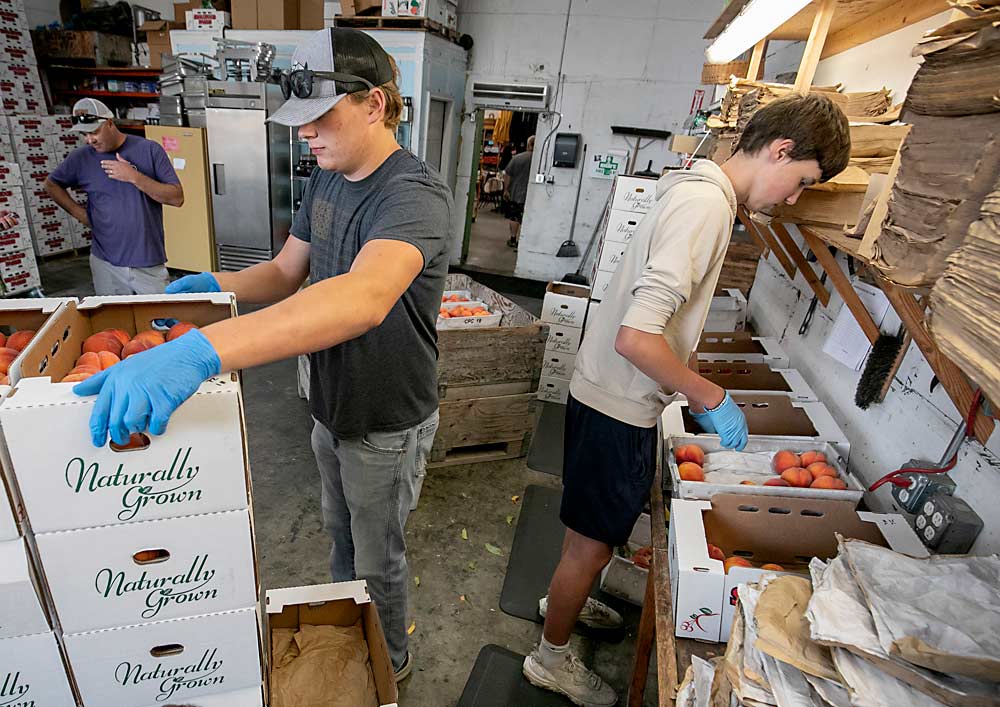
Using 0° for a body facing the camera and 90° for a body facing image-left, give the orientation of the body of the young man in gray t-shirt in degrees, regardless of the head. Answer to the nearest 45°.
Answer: approximately 45°

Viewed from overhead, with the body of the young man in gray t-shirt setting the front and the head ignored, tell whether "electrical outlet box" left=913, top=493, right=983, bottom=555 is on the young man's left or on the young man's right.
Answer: on the young man's left

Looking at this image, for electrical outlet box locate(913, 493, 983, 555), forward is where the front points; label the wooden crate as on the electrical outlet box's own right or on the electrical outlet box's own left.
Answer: on the electrical outlet box's own right

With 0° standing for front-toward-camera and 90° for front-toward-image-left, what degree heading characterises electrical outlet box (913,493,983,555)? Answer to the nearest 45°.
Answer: approximately 45°

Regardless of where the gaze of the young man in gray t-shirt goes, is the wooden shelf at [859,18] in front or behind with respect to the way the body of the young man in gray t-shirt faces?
behind

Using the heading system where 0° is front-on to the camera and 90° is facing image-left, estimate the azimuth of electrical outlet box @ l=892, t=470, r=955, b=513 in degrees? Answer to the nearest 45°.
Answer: approximately 45°

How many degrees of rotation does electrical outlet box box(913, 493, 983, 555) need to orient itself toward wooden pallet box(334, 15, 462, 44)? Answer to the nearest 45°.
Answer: approximately 45° to its right

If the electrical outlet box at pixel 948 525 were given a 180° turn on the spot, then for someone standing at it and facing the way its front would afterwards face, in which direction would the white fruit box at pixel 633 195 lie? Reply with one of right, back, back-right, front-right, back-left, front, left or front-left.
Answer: left

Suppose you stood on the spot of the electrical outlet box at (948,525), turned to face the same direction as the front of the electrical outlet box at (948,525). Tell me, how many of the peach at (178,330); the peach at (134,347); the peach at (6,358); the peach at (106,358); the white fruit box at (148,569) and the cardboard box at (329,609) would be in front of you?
6

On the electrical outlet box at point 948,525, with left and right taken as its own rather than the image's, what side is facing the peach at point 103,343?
front

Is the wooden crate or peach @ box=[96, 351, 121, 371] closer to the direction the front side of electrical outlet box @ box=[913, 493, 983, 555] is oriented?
the peach

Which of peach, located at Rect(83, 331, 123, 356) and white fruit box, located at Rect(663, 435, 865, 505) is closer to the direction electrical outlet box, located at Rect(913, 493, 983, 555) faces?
the peach

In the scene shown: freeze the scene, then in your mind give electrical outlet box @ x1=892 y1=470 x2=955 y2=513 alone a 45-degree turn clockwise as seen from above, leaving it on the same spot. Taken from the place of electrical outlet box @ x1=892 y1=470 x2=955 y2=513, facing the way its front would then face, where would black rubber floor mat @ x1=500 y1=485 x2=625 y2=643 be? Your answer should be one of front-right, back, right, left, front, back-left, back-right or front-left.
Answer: front
